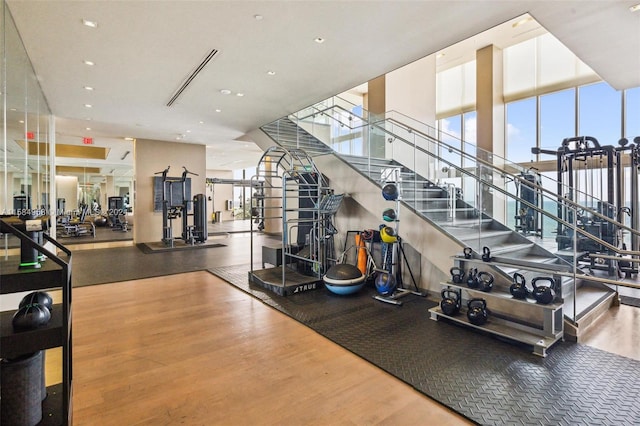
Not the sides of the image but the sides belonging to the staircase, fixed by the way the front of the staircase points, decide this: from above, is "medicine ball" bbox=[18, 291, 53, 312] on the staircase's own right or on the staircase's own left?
on the staircase's own right

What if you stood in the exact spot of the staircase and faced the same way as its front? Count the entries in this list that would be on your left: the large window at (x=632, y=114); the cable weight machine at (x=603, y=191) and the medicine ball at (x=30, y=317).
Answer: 2

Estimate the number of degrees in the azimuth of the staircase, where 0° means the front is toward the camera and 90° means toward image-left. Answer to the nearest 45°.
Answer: approximately 315°

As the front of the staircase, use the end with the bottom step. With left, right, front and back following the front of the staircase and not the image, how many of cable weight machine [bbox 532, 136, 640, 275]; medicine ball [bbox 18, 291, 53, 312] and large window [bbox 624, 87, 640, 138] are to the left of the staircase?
2

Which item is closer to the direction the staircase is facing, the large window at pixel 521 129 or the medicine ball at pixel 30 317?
the medicine ball

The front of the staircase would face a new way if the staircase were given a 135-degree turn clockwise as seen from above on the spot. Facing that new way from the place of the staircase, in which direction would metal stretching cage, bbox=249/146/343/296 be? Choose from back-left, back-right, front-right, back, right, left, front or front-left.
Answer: front

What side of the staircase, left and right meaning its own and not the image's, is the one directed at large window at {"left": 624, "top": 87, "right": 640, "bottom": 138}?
left

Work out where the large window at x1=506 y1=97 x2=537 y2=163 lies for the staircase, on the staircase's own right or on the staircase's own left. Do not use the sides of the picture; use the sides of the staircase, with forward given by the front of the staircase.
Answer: on the staircase's own left

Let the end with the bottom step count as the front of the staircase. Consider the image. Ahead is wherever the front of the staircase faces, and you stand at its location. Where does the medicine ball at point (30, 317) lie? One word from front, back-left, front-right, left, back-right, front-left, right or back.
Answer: right

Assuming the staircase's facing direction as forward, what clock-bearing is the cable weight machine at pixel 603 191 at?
The cable weight machine is roughly at 9 o'clock from the staircase.

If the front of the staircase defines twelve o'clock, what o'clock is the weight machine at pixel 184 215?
The weight machine is roughly at 5 o'clock from the staircase.
